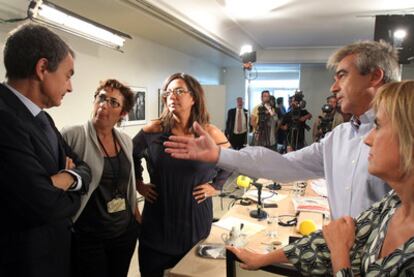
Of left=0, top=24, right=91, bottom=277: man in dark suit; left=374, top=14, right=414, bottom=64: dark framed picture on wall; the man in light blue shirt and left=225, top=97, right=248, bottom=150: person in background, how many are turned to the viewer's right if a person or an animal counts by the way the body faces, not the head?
1

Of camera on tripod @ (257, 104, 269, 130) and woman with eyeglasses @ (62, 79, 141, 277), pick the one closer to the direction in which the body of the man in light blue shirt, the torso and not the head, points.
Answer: the woman with eyeglasses

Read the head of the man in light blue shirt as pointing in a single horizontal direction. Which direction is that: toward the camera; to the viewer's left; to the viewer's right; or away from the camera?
to the viewer's left

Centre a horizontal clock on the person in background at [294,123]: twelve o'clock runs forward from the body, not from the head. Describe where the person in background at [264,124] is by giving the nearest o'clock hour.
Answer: the person in background at [264,124] is roughly at 2 o'clock from the person in background at [294,123].

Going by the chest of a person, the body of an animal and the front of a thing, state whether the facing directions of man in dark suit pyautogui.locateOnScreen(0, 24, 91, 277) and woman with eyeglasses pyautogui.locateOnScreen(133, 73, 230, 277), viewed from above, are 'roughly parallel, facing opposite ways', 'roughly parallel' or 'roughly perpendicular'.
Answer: roughly perpendicular

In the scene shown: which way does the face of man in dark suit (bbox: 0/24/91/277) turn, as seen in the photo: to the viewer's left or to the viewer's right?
to the viewer's right

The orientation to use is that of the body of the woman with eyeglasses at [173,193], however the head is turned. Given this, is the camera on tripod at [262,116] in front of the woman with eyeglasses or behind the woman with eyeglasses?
behind

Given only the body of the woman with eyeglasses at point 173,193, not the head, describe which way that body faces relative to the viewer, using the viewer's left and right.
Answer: facing the viewer

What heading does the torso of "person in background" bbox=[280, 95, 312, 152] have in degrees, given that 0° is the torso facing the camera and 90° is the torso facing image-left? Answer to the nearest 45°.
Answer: approximately 0°

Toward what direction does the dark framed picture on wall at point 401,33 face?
toward the camera

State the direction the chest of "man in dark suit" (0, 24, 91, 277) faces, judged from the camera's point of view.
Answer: to the viewer's right

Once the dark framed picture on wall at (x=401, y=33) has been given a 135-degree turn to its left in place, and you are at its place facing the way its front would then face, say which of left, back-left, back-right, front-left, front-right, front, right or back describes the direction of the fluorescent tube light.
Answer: back

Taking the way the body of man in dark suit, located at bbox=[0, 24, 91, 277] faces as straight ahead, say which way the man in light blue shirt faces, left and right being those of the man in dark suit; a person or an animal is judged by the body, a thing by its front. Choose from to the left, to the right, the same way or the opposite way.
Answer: the opposite way

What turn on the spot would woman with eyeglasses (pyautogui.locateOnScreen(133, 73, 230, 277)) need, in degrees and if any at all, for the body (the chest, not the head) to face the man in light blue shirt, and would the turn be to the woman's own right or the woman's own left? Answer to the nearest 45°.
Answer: approximately 45° to the woman's own left
